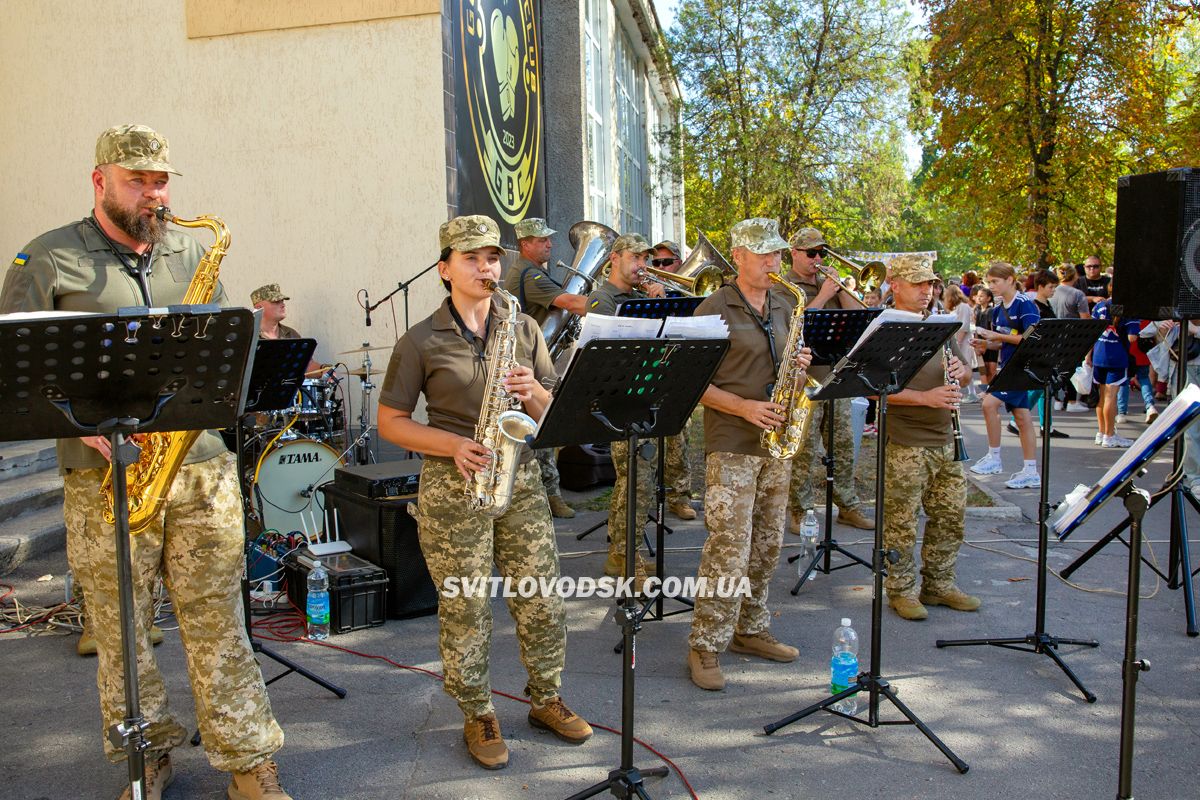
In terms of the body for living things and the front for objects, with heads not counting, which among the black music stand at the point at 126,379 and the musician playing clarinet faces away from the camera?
the black music stand

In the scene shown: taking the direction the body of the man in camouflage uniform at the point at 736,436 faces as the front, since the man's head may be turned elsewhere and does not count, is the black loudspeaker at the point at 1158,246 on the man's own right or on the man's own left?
on the man's own left

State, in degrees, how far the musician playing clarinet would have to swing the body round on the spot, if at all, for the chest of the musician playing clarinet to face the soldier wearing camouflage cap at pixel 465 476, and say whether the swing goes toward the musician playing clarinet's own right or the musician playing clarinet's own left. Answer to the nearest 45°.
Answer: approximately 90° to the musician playing clarinet's own right

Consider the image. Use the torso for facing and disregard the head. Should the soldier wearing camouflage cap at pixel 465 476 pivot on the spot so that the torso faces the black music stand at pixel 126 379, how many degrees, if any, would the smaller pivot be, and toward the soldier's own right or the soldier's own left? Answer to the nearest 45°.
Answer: approximately 90° to the soldier's own right

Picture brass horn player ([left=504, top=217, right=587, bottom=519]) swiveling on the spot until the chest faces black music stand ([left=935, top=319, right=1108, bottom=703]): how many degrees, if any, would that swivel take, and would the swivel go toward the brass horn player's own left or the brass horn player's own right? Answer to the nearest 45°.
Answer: approximately 45° to the brass horn player's own right

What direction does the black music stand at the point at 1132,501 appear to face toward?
to the viewer's left

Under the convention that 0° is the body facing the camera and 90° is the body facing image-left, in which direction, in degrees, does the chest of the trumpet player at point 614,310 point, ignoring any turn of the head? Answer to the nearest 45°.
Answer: approximately 315°

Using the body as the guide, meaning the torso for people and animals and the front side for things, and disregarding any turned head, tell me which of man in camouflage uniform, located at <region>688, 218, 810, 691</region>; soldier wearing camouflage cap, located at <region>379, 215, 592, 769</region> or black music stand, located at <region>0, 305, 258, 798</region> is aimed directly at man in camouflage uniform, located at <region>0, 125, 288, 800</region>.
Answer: the black music stand

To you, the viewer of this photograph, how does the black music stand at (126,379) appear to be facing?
facing away from the viewer
